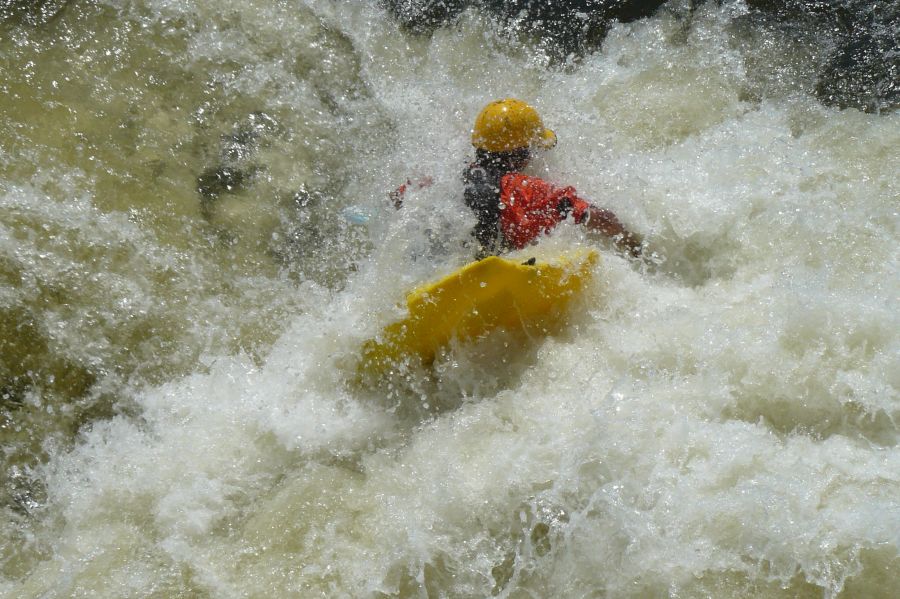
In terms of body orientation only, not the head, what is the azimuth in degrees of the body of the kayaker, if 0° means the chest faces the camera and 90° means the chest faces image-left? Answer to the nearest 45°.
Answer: approximately 225°

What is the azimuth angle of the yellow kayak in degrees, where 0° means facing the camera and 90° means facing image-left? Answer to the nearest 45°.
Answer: approximately 270°

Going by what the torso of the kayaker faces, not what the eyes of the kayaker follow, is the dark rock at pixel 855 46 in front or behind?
in front

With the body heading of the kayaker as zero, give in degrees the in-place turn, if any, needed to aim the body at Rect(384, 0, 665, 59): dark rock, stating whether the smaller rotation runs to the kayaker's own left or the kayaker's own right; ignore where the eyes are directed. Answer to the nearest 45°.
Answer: approximately 45° to the kayaker's own left
